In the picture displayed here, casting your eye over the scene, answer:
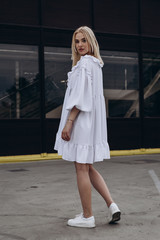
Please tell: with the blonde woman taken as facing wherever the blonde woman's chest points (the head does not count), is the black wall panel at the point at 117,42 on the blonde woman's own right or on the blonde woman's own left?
on the blonde woman's own right

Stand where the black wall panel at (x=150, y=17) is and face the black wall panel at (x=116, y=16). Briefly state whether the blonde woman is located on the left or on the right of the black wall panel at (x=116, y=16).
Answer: left

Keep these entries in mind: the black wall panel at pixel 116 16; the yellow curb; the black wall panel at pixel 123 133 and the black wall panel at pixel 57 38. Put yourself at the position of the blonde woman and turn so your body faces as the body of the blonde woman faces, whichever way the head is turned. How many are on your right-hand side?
4

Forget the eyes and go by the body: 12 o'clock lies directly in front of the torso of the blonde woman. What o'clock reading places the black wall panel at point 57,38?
The black wall panel is roughly at 3 o'clock from the blonde woman.

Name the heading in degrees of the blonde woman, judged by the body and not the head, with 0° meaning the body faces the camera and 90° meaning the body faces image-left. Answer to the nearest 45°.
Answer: approximately 90°

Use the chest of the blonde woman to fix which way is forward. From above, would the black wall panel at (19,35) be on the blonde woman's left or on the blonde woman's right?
on the blonde woman's right

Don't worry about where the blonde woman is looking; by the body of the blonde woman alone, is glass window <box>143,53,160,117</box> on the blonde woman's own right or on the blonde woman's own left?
on the blonde woman's own right

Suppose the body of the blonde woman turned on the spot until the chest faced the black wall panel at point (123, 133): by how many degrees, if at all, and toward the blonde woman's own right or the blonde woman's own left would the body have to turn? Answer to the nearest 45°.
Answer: approximately 90° to the blonde woman's own right

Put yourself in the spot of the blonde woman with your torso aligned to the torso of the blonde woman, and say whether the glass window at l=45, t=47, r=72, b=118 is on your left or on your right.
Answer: on your right

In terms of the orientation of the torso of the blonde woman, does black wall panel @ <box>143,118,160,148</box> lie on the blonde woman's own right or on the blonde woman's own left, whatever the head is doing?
on the blonde woman's own right
